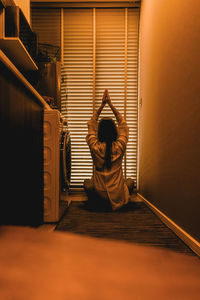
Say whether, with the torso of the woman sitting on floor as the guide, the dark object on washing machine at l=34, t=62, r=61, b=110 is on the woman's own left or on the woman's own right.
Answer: on the woman's own left

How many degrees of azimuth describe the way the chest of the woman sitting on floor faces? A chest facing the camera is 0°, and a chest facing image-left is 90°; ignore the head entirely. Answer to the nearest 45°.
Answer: approximately 180°

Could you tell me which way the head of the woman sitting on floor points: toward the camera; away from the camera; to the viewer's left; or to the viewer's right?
away from the camera

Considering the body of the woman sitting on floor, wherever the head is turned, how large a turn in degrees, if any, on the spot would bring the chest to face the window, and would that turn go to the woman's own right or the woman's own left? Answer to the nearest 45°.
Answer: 0° — they already face it
